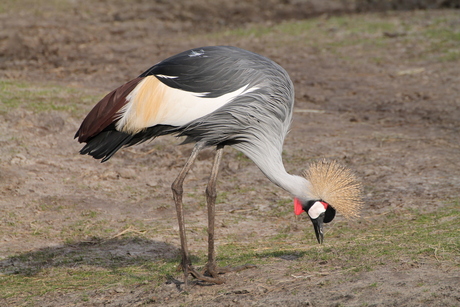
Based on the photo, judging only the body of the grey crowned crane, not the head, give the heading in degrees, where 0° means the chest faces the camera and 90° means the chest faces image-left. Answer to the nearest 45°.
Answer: approximately 270°
